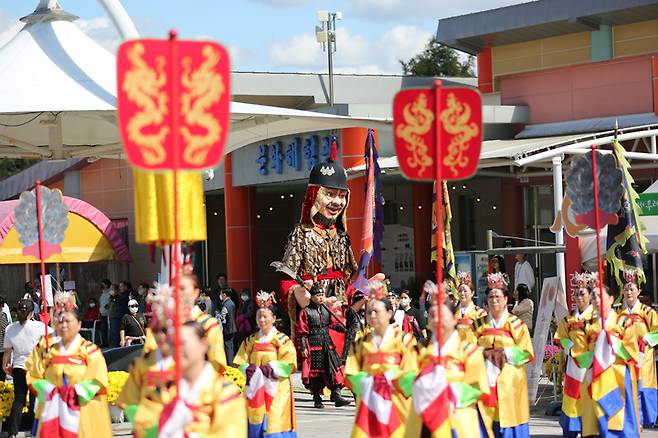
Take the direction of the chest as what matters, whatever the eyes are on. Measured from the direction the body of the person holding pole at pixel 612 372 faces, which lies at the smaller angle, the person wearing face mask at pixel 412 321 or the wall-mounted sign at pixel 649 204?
the person wearing face mask

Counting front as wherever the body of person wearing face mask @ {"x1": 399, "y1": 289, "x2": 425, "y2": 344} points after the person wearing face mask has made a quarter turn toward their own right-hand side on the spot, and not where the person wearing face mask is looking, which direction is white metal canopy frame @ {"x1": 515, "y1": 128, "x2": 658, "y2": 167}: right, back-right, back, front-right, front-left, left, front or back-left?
right

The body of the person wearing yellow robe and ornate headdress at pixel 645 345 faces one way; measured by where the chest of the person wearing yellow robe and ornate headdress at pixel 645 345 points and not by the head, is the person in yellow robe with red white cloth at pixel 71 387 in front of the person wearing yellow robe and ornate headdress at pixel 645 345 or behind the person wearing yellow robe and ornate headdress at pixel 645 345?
in front

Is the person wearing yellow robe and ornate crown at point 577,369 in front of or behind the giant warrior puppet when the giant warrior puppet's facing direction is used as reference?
in front

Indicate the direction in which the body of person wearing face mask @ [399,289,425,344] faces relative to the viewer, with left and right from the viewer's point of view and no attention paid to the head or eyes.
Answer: facing the viewer and to the left of the viewer

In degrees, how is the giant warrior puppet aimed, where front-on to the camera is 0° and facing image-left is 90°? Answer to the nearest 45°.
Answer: approximately 315°

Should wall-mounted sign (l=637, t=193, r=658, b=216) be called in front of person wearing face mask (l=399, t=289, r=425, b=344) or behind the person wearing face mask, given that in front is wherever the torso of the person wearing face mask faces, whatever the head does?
behind

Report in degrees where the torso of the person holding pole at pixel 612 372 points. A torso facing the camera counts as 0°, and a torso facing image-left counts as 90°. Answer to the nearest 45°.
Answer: approximately 45°

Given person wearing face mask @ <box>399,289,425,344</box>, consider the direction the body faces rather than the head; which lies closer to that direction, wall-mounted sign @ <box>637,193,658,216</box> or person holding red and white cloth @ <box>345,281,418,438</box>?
the person holding red and white cloth
